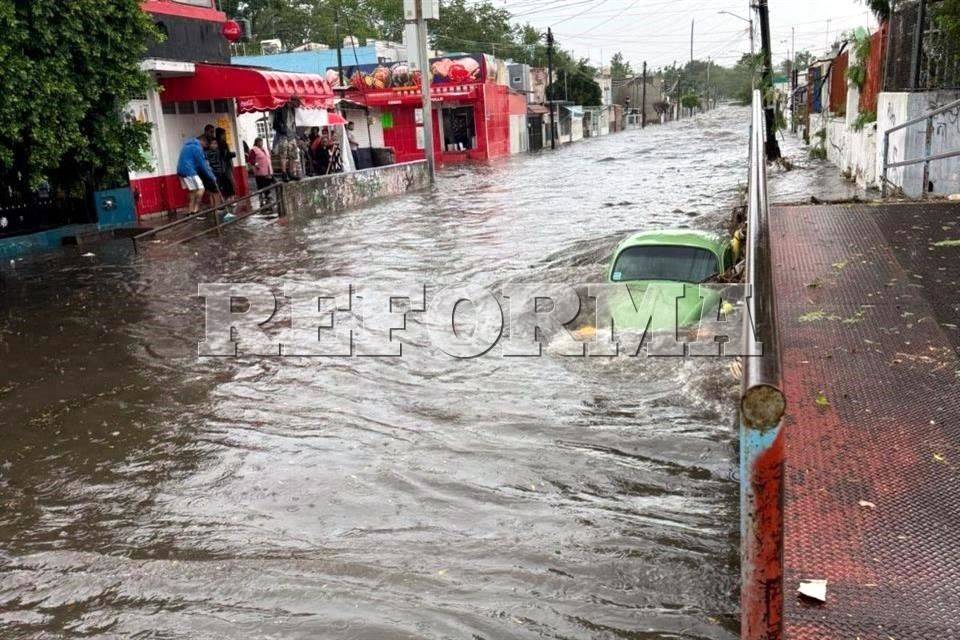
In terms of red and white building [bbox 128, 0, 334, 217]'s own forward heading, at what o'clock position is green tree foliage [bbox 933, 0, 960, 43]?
The green tree foliage is roughly at 12 o'clock from the red and white building.

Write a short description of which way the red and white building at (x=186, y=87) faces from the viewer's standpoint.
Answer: facing the viewer and to the right of the viewer

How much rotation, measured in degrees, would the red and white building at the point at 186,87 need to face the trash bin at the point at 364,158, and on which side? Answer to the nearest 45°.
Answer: approximately 90° to its left

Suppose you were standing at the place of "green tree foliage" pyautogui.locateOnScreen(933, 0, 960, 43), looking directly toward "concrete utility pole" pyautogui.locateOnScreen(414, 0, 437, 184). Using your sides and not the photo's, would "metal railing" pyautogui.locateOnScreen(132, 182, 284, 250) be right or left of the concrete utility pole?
left

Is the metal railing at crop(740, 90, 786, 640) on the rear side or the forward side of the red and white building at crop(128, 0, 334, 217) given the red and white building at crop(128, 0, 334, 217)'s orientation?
on the forward side

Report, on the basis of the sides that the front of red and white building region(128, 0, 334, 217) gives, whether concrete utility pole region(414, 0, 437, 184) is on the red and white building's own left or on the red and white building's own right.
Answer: on the red and white building's own left

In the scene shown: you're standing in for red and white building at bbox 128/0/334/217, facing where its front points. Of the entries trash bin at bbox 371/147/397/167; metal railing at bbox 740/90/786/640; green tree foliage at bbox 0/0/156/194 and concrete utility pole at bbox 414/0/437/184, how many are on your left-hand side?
2

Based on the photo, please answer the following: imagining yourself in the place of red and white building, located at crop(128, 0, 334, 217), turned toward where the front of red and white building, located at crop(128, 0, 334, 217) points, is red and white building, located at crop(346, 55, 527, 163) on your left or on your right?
on your left

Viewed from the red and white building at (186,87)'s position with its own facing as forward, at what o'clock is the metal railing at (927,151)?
The metal railing is roughly at 12 o'clock from the red and white building.

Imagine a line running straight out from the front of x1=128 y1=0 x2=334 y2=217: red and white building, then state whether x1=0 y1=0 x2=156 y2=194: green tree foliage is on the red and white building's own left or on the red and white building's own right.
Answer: on the red and white building's own right

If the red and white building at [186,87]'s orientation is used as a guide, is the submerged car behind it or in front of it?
in front

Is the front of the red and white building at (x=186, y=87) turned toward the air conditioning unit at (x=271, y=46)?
no

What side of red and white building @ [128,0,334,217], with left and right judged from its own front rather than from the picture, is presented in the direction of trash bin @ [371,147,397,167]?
left
